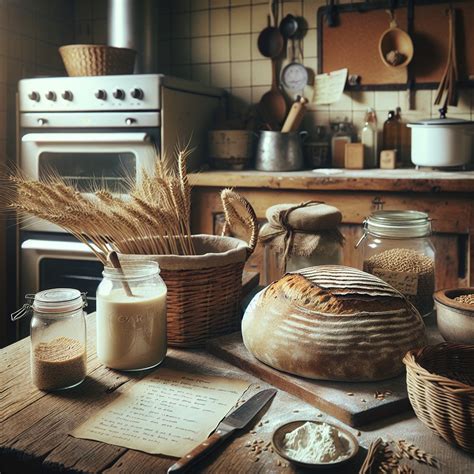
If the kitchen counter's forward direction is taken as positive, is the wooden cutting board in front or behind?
in front

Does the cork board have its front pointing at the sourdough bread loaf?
yes

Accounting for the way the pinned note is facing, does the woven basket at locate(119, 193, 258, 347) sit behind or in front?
in front

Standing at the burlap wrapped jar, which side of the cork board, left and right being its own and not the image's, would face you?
front

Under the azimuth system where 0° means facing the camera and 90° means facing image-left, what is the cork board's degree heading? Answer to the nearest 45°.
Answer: approximately 0°

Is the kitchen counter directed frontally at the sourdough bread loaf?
yes

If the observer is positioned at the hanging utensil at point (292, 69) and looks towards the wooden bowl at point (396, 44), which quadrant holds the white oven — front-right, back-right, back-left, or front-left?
back-right

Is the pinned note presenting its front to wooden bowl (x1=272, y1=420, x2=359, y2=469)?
yes

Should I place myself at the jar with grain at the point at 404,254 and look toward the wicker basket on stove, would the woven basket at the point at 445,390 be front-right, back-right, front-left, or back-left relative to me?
back-left

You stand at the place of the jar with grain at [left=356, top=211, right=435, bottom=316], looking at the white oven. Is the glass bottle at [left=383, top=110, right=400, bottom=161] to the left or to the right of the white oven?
right

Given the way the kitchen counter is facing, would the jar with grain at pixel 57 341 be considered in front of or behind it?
in front

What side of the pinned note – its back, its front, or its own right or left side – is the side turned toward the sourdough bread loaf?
front

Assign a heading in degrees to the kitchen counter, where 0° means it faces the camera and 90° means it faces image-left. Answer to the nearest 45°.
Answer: approximately 0°
